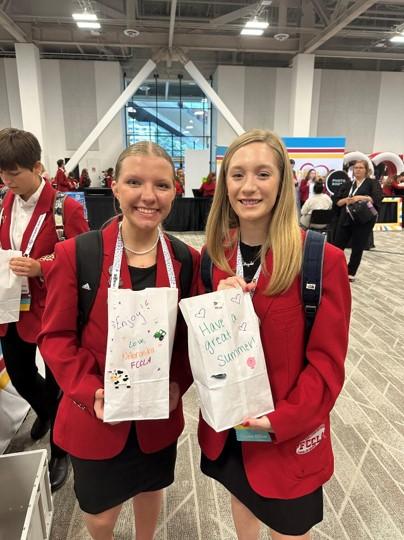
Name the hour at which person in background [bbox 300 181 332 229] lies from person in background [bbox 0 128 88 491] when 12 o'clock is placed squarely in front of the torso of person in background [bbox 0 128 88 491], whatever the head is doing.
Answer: person in background [bbox 300 181 332 229] is roughly at 6 o'clock from person in background [bbox 0 128 88 491].

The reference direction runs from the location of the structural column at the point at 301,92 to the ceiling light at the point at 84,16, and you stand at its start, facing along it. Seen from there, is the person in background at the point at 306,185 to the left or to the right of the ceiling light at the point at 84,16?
left

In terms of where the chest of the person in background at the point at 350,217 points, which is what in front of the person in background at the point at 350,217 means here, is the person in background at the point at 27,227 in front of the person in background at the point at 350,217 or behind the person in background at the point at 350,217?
in front

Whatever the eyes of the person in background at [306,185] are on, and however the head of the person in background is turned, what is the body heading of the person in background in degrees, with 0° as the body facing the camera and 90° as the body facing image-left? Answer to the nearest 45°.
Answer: approximately 315°

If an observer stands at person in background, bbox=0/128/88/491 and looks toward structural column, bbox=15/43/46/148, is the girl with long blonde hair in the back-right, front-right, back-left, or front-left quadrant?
back-right

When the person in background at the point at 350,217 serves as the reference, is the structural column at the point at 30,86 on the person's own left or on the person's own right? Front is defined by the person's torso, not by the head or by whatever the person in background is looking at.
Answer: on the person's own right
